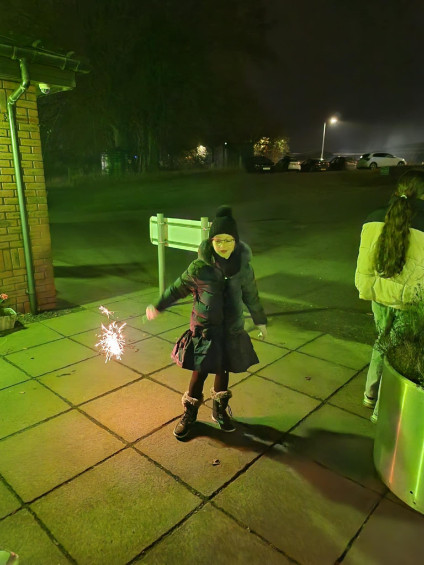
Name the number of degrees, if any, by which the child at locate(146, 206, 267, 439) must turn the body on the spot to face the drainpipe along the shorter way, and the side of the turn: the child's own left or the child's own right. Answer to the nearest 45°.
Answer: approximately 135° to the child's own right

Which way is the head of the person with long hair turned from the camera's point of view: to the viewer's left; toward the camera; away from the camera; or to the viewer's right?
away from the camera

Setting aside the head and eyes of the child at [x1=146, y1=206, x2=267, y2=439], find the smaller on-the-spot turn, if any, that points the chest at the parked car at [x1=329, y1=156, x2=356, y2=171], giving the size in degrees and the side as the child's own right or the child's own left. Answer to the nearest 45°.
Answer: approximately 180°

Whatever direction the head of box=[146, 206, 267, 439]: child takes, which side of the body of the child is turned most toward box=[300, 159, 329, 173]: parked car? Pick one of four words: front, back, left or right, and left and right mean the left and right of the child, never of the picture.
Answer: back

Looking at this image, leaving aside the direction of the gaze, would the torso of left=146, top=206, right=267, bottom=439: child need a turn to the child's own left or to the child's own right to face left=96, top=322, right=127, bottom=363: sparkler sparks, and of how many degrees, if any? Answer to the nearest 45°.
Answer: approximately 135° to the child's own right

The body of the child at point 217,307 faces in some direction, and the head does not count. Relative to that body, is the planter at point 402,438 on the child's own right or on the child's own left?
on the child's own left

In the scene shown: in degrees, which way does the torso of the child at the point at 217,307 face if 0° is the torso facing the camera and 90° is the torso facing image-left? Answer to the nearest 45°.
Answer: approximately 0°

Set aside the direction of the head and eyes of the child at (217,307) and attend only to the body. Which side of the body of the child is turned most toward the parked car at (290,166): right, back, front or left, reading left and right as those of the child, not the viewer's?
back
